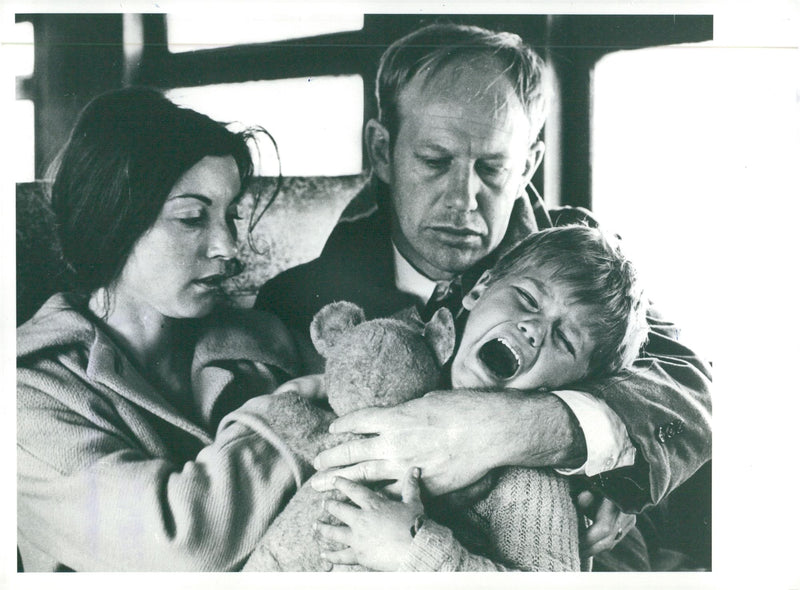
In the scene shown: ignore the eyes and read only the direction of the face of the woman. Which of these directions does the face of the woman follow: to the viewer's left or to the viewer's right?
to the viewer's right

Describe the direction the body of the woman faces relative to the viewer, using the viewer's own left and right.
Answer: facing the viewer and to the right of the viewer

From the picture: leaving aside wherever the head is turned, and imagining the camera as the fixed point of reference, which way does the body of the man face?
toward the camera
